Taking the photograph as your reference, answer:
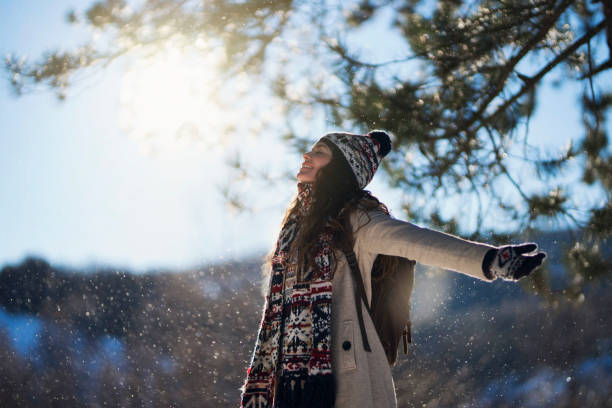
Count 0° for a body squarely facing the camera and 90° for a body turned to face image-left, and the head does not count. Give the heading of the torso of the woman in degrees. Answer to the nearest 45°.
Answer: approximately 45°

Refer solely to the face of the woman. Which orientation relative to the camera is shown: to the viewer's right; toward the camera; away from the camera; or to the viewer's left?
to the viewer's left
